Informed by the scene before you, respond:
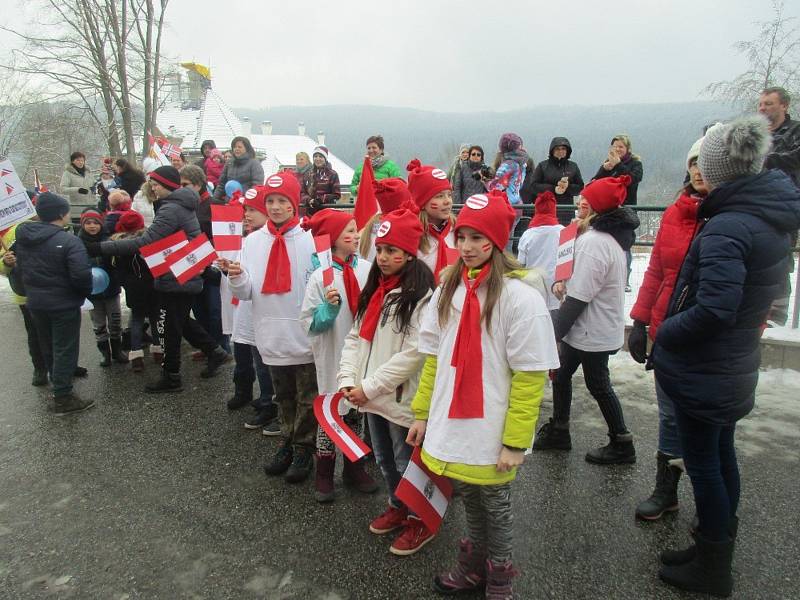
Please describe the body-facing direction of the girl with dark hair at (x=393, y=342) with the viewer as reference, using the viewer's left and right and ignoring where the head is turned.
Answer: facing the viewer and to the left of the viewer

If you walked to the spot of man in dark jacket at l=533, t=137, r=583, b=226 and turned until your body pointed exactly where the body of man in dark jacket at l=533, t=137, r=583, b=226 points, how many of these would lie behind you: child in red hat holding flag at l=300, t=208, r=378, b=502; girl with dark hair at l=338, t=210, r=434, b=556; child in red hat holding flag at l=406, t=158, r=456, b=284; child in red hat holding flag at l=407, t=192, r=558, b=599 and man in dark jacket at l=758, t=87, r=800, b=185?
0

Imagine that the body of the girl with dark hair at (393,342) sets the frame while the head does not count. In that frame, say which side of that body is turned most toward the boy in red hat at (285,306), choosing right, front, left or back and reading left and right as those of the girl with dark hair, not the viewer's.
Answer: right

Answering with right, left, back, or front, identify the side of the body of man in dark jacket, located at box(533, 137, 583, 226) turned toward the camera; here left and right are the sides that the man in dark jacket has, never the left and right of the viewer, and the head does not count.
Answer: front

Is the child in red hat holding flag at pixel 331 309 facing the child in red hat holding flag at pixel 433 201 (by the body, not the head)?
no

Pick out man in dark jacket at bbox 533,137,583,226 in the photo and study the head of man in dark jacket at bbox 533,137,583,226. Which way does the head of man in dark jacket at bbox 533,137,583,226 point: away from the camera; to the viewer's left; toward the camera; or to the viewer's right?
toward the camera

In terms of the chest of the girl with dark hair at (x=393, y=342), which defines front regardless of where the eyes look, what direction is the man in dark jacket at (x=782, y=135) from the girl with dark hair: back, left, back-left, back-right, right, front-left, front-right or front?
back

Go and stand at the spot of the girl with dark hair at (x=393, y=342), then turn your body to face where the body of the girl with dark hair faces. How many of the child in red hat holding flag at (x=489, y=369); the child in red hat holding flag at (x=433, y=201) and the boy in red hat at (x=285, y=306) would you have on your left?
1

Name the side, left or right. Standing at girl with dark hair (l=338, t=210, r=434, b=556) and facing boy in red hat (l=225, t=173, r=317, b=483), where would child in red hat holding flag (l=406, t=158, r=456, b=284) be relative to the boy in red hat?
right

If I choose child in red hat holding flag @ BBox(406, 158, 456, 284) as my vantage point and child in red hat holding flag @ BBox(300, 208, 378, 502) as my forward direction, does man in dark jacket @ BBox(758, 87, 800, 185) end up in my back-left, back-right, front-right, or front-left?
back-left

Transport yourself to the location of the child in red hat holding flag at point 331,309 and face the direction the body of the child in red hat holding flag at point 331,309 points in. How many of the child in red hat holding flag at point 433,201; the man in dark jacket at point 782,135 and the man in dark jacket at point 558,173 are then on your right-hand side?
0

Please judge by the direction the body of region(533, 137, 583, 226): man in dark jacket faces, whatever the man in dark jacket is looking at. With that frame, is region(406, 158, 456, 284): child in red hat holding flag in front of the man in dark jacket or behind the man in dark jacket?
in front

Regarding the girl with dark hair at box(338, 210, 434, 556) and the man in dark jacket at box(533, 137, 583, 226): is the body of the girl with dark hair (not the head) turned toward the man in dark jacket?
no

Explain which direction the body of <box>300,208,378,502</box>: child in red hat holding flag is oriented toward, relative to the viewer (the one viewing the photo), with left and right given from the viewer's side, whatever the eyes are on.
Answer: facing the viewer and to the right of the viewer
